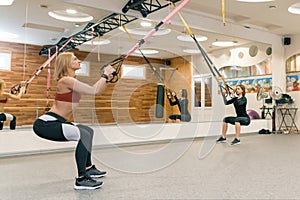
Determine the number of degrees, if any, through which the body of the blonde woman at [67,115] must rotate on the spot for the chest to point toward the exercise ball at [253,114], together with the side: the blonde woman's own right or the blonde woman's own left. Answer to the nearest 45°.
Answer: approximately 45° to the blonde woman's own left

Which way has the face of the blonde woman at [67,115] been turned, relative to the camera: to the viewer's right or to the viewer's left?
to the viewer's right

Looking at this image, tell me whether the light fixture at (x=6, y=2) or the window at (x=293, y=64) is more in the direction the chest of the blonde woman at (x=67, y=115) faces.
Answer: the window

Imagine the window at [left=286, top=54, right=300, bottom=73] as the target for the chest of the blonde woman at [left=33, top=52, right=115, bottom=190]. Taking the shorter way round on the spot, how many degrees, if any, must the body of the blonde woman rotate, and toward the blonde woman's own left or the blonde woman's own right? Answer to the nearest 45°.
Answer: approximately 45° to the blonde woman's own left

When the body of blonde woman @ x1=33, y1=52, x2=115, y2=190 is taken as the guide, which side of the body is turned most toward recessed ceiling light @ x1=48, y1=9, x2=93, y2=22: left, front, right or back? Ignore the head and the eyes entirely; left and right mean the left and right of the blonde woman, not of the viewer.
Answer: left

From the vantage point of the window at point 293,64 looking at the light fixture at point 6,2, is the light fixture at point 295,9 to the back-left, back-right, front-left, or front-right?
front-left

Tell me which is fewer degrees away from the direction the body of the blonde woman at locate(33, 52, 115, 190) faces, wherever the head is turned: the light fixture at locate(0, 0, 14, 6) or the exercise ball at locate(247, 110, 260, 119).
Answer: the exercise ball

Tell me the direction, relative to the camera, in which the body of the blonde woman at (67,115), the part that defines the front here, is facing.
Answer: to the viewer's right
